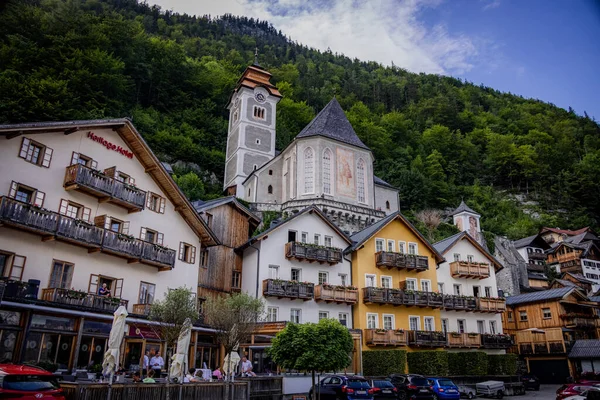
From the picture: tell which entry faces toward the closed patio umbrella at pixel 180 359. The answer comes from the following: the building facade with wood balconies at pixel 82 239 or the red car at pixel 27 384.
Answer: the building facade with wood balconies

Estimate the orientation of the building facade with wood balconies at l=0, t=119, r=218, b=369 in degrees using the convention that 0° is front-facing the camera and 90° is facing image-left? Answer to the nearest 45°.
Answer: approximately 315°
